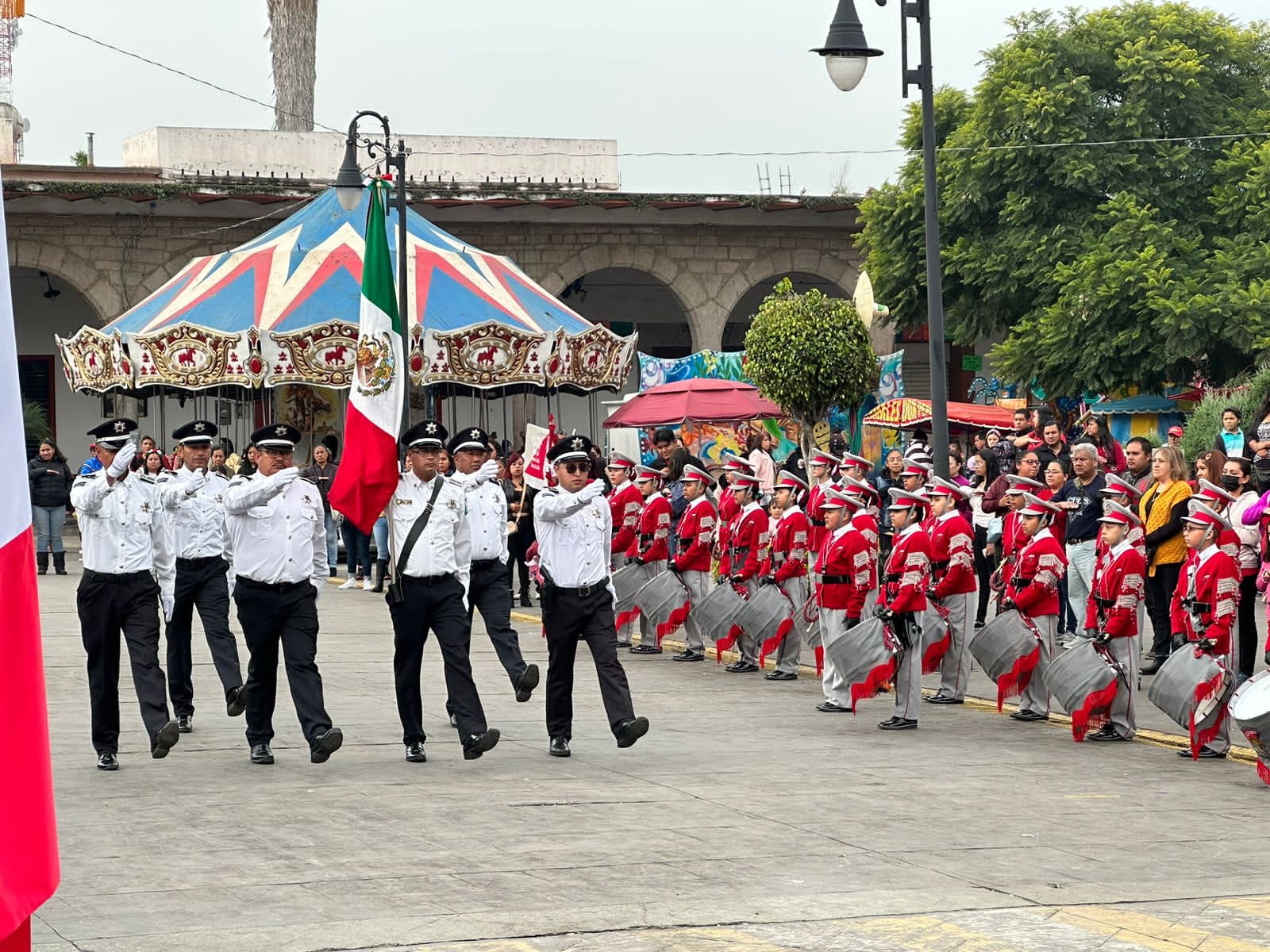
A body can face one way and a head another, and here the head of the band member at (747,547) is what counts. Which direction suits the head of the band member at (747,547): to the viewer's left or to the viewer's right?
to the viewer's left

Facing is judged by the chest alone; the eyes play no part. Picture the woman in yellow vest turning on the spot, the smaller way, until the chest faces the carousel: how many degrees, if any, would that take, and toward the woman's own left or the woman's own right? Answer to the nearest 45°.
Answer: approximately 90° to the woman's own right

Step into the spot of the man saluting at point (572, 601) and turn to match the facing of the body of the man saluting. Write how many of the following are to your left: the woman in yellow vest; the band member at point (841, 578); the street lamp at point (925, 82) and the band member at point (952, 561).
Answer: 4

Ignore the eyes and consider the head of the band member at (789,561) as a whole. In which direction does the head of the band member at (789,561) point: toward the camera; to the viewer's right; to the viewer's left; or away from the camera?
to the viewer's left

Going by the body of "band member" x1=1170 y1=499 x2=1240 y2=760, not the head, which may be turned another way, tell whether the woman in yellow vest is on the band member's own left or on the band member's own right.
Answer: on the band member's own right

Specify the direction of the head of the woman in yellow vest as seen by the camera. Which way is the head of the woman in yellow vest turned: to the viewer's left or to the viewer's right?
to the viewer's left

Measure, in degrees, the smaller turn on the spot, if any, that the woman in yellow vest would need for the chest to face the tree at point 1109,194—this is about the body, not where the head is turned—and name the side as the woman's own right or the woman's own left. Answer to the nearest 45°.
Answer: approximately 135° to the woman's own right

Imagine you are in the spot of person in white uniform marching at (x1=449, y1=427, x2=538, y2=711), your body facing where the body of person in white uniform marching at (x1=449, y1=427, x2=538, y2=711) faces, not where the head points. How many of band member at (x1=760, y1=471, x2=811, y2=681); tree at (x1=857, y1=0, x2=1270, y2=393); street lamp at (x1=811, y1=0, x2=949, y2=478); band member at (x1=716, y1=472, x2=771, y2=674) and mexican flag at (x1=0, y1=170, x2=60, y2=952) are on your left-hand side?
4

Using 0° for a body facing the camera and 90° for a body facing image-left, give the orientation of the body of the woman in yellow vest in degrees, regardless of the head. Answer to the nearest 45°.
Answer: approximately 45°
